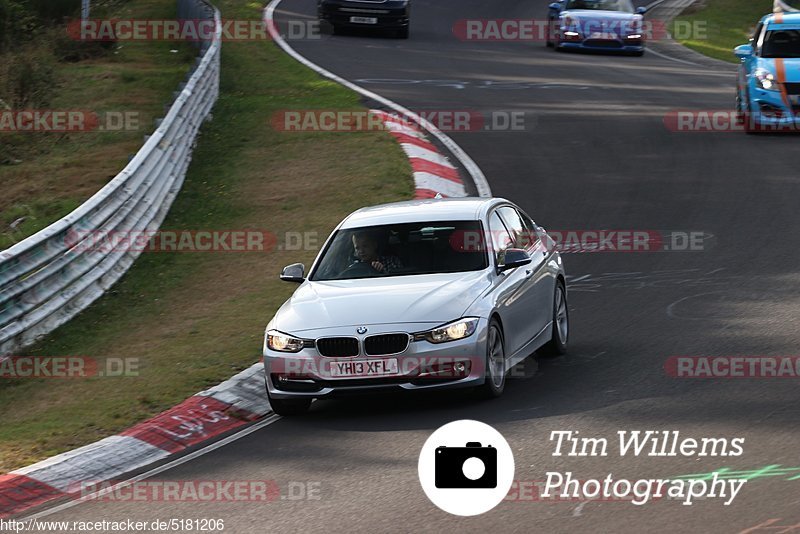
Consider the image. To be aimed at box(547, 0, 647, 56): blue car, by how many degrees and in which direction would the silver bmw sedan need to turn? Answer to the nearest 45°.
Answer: approximately 135° to its right

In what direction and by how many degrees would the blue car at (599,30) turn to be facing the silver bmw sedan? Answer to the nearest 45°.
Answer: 0° — it already faces it

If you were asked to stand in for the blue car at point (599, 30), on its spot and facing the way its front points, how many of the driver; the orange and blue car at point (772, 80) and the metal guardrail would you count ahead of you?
3

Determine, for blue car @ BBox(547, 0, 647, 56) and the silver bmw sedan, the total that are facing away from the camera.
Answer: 0

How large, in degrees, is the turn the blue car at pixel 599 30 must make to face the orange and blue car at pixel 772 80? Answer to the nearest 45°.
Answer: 0° — it already faces it

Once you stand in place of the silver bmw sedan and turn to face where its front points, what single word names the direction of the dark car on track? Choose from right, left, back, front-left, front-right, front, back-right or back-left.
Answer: back-right

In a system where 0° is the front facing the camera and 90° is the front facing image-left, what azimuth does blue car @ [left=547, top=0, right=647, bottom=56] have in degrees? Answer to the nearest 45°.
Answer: approximately 0°

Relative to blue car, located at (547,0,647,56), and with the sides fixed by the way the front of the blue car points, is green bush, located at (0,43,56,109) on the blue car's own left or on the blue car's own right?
on the blue car's own right

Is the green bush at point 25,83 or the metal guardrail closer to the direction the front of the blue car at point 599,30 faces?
the metal guardrail

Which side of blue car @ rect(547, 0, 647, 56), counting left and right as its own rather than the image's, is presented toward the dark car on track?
right

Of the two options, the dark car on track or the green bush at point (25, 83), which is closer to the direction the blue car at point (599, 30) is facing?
the green bush

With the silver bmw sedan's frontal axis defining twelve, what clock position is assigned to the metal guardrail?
The metal guardrail is roughly at 3 o'clock from the silver bmw sedan.
